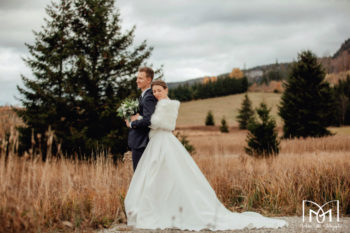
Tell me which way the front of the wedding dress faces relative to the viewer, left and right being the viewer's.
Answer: facing to the left of the viewer

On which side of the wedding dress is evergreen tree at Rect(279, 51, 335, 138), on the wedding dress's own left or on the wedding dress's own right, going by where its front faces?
on the wedding dress's own right
